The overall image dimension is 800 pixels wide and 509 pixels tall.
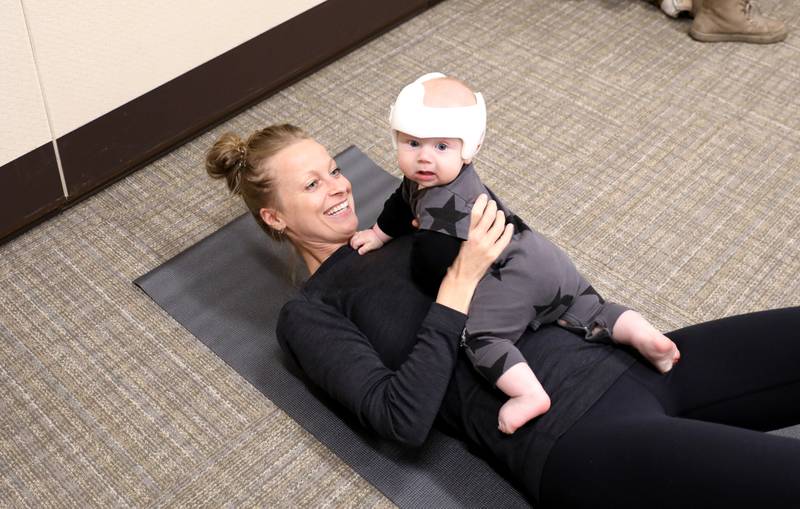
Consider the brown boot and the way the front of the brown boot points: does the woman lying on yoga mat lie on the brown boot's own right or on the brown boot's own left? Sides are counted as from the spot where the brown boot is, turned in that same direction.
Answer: on the brown boot's own right

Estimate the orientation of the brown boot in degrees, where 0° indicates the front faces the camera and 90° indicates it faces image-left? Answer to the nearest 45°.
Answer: approximately 270°

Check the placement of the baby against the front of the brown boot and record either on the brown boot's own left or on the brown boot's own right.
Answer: on the brown boot's own right

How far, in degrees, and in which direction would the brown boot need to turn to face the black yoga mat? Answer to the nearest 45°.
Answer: approximately 135° to its right
